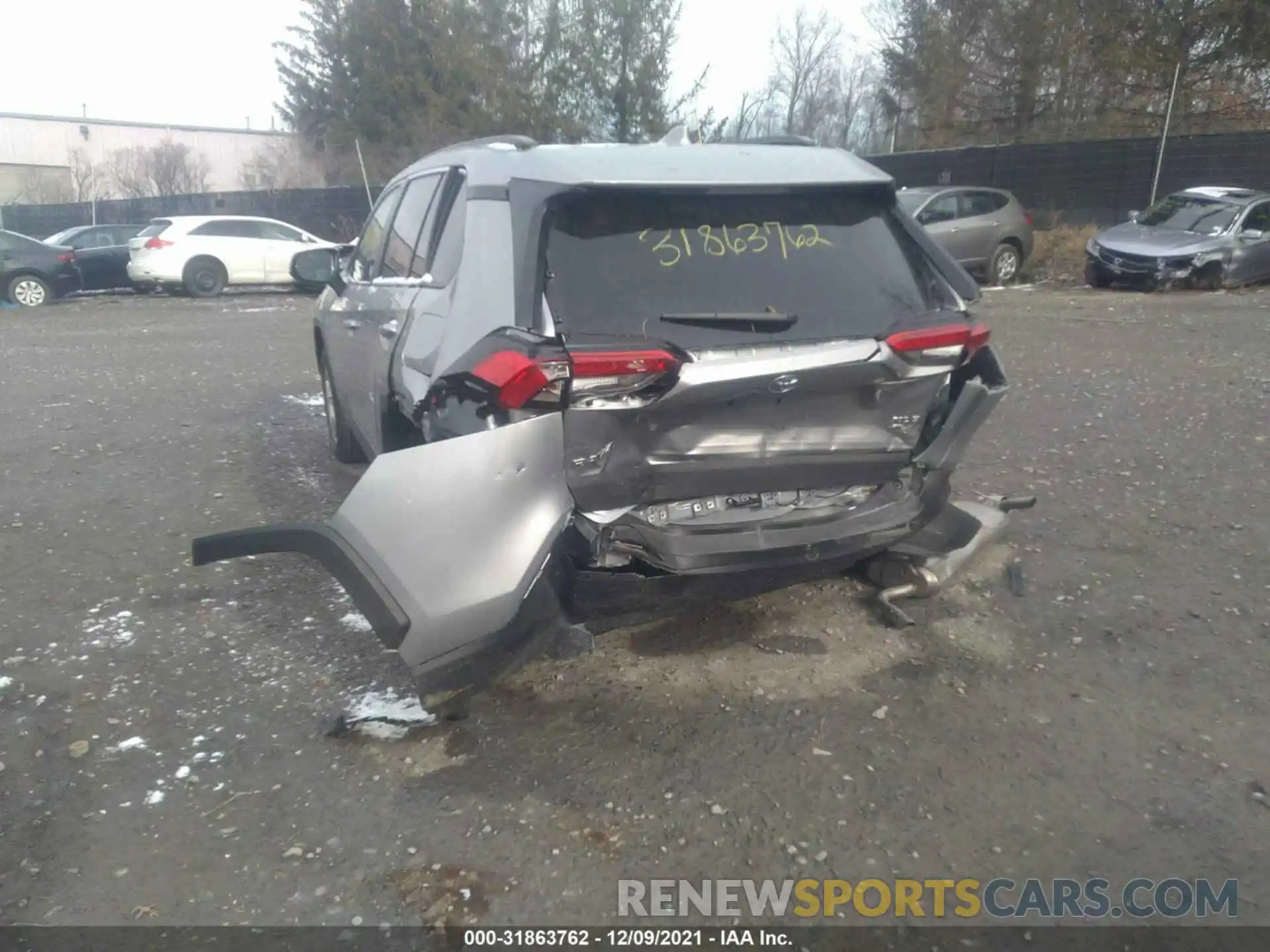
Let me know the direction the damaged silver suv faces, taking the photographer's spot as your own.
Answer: facing away from the viewer and to the left of the viewer

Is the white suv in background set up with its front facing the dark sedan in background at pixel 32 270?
no

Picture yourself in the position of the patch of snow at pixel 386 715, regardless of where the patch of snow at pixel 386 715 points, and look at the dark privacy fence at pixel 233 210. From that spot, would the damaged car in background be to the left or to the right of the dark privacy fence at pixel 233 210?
right

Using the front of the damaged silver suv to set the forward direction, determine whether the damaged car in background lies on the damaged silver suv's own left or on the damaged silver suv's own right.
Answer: on the damaged silver suv's own right

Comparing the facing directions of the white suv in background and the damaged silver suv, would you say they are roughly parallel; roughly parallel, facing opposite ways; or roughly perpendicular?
roughly perpendicular

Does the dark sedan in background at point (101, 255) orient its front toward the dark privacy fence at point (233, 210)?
no

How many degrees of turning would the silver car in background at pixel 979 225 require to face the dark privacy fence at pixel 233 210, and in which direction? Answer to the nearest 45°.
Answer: approximately 45° to its right

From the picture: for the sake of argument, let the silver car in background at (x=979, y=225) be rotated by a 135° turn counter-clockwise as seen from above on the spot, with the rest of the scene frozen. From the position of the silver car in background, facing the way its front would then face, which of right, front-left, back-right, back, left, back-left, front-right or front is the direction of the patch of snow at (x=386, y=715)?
right

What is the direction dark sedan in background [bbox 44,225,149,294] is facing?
to the viewer's left

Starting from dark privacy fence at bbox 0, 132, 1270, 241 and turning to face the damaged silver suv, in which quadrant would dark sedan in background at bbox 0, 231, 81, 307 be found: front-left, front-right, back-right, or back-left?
front-right

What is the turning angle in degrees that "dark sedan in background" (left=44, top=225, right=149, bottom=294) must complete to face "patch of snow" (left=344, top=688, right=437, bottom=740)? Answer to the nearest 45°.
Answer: approximately 90° to its left

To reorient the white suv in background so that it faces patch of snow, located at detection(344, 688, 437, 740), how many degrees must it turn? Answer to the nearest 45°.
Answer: approximately 135° to its right

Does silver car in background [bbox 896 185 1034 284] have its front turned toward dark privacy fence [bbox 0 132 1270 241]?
no

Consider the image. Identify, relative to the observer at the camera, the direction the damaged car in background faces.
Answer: facing the viewer and to the left of the viewer

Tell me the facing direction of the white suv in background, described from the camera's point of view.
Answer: facing away from the viewer and to the right of the viewer

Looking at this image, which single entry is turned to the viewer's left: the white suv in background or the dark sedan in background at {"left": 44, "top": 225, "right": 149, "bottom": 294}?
the dark sedan in background

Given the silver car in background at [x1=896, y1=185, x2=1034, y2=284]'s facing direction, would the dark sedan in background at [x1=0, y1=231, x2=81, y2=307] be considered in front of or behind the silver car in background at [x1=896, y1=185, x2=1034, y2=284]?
in front

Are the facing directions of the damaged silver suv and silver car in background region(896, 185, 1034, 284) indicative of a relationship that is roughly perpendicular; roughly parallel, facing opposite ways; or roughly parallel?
roughly perpendicular
